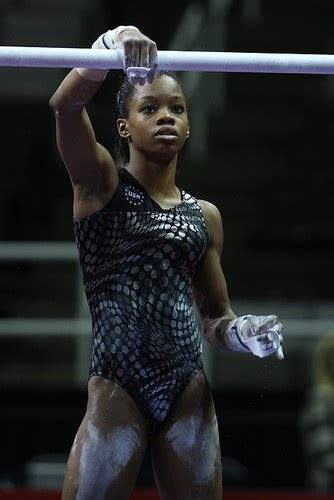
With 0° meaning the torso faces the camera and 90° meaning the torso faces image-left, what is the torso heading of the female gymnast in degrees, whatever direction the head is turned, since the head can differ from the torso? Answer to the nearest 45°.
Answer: approximately 315°
